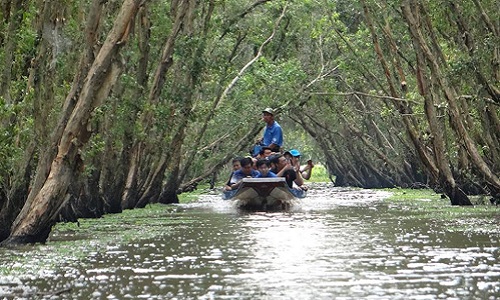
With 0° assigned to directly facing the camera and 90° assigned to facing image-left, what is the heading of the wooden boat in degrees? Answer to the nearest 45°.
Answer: approximately 0°

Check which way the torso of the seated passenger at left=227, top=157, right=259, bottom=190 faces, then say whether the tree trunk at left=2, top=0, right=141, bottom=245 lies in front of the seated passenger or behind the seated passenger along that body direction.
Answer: in front

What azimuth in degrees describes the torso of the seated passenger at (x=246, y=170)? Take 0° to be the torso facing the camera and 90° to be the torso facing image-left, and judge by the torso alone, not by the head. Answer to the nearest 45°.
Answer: approximately 0°

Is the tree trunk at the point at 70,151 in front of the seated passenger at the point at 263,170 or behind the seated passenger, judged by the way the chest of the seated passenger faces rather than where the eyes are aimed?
in front

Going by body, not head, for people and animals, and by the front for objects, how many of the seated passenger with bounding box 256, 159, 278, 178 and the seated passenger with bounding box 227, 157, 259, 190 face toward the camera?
2

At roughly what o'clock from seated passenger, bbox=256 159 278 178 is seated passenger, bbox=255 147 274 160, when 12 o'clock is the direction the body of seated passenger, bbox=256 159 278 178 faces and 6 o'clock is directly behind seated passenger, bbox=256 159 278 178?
seated passenger, bbox=255 147 274 160 is roughly at 6 o'clock from seated passenger, bbox=256 159 278 178.

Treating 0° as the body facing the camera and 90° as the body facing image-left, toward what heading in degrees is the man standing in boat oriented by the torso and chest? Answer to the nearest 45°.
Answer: approximately 45°
